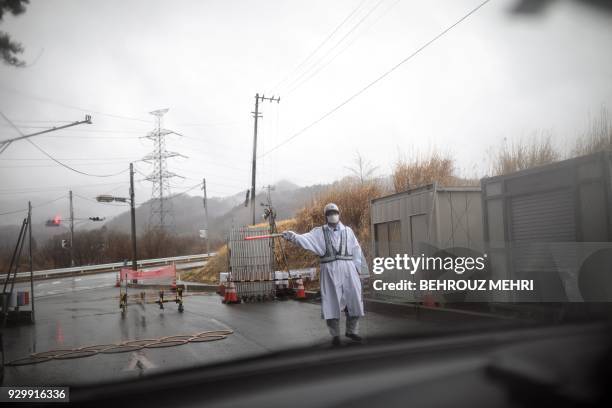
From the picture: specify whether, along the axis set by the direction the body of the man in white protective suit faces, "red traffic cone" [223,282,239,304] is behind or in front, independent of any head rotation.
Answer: behind

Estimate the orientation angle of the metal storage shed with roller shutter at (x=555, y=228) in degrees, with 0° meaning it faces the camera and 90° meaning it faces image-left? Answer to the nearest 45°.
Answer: approximately 45°

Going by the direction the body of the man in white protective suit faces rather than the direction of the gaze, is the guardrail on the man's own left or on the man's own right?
on the man's own right

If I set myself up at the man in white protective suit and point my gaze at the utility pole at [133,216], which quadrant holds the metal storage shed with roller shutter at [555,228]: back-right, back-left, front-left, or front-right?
front-right
